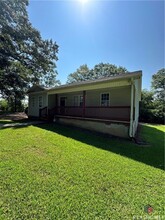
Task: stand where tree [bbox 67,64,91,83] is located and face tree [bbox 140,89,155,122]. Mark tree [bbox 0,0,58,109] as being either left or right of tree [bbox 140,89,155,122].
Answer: right

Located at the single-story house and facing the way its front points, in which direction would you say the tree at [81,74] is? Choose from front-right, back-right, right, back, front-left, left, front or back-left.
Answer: back-right

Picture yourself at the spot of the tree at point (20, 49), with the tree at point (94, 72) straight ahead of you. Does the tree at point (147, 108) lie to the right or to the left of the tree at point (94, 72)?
right

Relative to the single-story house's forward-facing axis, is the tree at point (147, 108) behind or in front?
behind

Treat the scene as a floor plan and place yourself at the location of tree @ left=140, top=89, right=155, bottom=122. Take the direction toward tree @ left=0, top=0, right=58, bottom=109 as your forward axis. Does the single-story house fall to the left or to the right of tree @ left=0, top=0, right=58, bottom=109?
left

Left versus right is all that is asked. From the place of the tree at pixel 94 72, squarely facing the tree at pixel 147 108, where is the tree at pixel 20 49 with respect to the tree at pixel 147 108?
right

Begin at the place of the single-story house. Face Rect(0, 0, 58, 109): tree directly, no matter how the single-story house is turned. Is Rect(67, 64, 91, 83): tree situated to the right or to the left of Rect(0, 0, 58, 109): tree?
right

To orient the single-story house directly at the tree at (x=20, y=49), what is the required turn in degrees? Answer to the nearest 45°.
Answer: approximately 90° to its right

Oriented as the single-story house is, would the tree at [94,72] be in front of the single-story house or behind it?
behind
